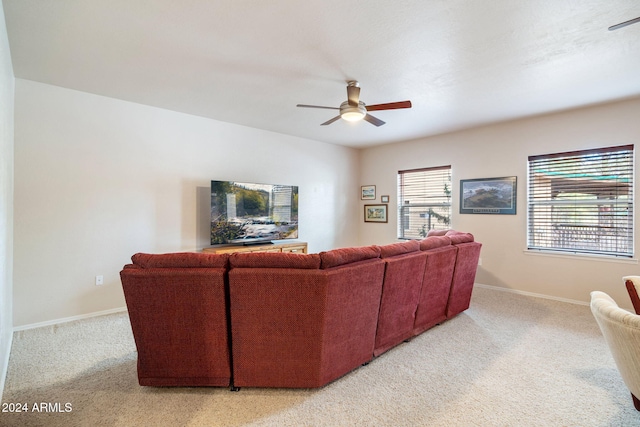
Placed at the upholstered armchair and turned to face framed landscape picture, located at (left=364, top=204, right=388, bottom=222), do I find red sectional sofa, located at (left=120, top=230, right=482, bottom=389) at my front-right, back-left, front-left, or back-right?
front-left

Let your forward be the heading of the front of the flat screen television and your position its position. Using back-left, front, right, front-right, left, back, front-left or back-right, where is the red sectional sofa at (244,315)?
front-right

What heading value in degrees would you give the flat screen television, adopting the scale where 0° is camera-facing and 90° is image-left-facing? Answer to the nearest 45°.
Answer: approximately 315°

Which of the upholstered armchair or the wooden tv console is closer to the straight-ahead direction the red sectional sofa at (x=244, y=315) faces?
the wooden tv console

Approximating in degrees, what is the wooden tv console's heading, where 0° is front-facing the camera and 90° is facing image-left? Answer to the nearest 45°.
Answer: approximately 315°

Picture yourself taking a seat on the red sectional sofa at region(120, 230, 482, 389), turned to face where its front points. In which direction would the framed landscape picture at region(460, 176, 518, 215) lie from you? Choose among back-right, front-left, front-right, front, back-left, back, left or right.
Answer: right

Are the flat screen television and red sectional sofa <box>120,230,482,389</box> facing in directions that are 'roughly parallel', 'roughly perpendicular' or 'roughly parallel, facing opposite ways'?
roughly parallel, facing opposite ways

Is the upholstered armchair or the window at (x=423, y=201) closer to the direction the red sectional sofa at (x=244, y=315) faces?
the window

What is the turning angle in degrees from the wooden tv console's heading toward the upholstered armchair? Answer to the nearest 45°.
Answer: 0° — it already faces it

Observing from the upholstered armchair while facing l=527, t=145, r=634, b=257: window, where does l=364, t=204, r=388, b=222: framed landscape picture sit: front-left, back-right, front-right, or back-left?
front-left

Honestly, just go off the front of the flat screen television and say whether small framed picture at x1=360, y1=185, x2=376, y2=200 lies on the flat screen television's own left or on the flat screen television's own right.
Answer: on the flat screen television's own left

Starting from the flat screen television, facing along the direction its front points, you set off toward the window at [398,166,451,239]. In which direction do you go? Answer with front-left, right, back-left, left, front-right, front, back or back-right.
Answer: front-left

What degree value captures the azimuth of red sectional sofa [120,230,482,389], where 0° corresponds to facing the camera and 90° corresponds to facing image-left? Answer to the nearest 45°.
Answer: approximately 135°

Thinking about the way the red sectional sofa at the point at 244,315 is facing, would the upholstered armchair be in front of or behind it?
behind
